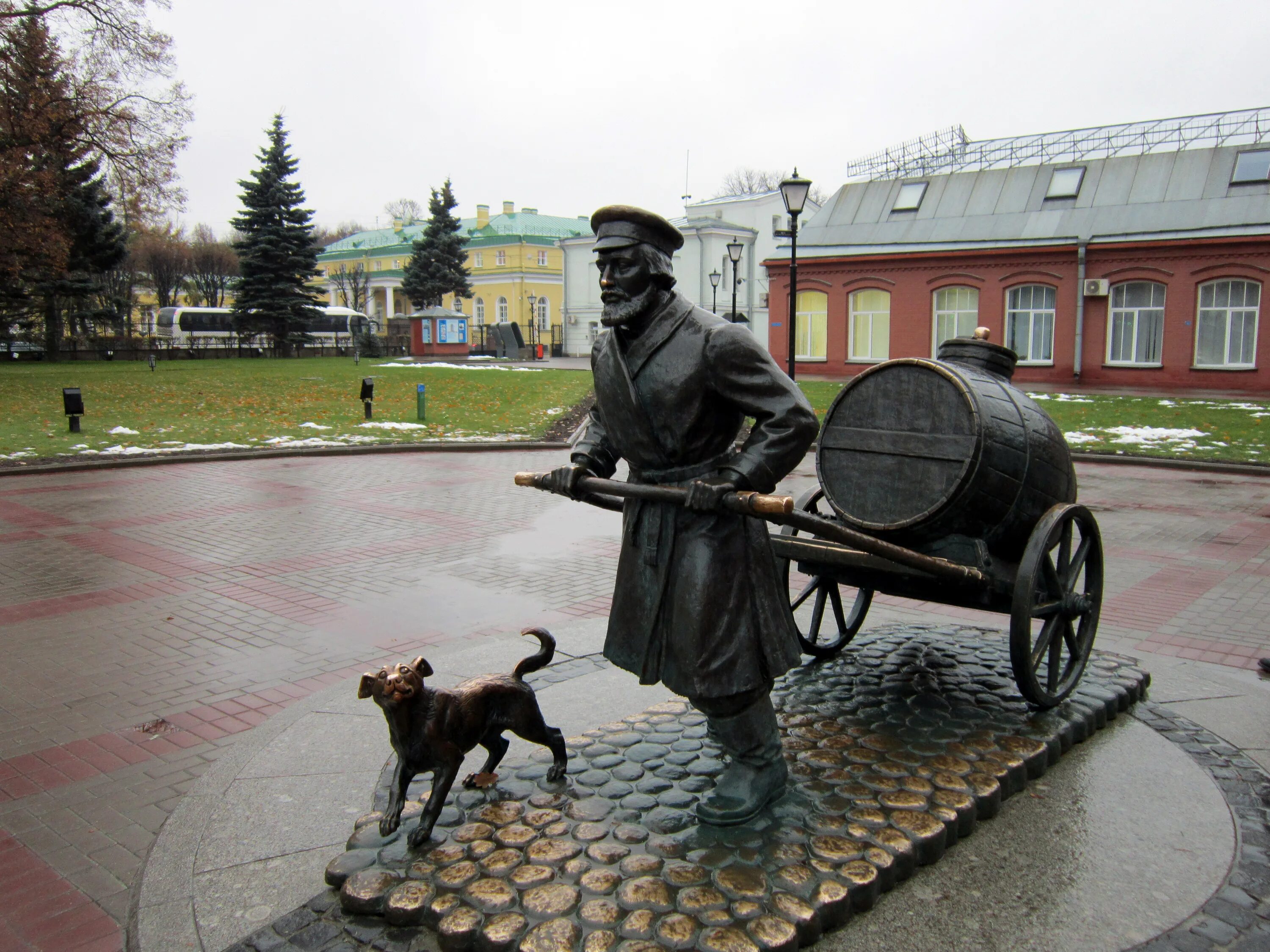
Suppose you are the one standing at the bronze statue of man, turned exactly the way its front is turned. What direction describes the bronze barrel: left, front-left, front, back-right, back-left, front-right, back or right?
back

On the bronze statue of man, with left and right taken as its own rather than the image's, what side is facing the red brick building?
back

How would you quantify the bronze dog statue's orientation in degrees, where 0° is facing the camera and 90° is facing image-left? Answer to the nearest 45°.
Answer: approximately 45°

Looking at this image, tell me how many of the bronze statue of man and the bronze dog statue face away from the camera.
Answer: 0

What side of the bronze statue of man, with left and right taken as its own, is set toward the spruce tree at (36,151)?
right

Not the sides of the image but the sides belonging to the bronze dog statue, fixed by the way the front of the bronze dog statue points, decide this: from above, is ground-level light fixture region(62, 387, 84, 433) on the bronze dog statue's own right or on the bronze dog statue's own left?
on the bronze dog statue's own right

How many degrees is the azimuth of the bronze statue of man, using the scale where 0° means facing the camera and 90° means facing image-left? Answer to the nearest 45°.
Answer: approximately 45°

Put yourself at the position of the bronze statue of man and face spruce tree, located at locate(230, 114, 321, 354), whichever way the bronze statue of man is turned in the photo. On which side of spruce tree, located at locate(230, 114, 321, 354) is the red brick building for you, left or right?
right

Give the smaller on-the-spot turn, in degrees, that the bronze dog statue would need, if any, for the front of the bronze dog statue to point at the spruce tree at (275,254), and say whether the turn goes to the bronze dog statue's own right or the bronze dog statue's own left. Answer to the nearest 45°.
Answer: approximately 135° to the bronze dog statue's own right

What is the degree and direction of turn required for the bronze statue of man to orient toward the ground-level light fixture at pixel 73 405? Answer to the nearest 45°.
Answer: approximately 90° to its right
